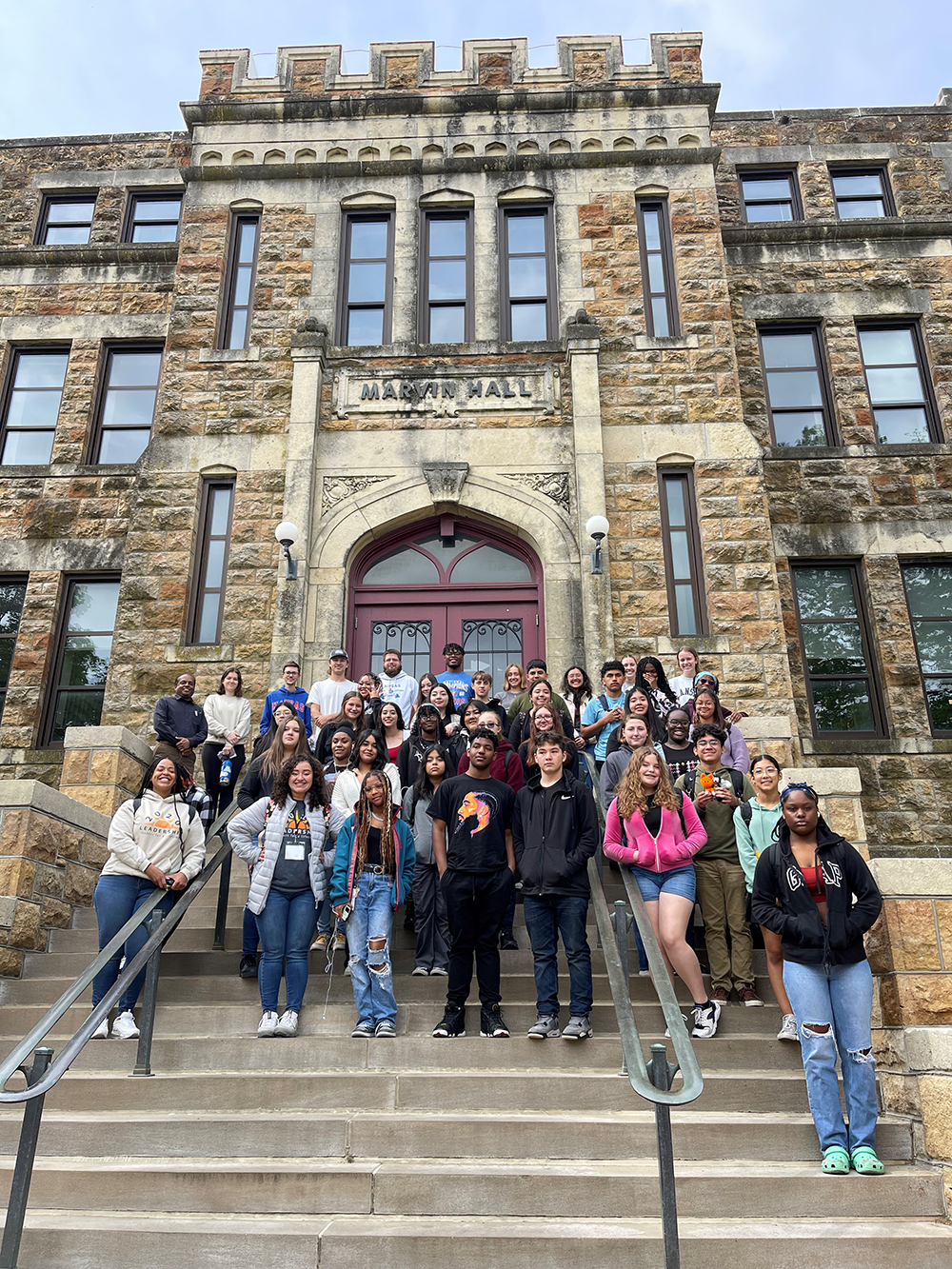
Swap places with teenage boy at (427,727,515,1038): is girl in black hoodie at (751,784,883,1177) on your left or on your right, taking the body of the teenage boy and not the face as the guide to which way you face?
on your left

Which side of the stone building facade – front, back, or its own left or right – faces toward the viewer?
front

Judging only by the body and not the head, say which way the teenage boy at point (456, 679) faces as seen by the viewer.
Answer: toward the camera

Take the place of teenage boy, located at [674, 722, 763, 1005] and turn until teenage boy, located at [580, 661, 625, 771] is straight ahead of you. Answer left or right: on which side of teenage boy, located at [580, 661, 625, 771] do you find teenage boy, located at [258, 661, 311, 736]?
left

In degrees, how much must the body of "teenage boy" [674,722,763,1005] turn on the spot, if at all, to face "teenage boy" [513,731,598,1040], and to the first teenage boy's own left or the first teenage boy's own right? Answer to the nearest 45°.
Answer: approximately 45° to the first teenage boy's own right

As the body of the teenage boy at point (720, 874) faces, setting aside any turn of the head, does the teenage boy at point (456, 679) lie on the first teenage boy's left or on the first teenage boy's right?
on the first teenage boy's right

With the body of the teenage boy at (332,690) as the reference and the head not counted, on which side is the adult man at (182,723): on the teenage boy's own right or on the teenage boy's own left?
on the teenage boy's own right

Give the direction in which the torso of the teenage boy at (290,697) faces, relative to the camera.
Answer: toward the camera
